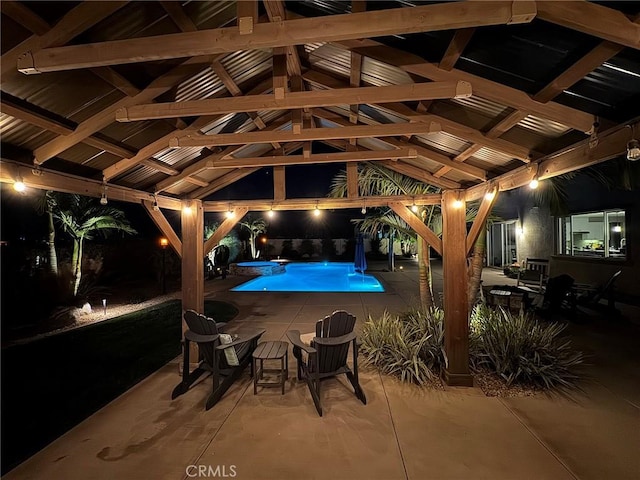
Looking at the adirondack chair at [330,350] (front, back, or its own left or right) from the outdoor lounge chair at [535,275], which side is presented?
right

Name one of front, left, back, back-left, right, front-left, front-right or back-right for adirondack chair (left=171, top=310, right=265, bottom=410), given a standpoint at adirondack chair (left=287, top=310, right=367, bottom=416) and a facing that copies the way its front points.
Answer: front-left

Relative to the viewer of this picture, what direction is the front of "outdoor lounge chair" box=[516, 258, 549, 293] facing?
facing the viewer and to the left of the viewer

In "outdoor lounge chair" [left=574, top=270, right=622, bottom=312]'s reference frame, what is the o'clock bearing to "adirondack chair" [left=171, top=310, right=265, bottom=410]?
The adirondack chair is roughly at 10 o'clock from the outdoor lounge chair.

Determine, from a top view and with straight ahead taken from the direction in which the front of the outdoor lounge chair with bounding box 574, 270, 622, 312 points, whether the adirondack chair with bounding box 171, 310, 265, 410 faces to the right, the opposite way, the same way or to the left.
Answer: to the right

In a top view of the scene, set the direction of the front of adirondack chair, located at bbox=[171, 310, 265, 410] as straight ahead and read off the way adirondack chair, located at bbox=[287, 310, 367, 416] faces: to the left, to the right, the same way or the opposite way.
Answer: to the left

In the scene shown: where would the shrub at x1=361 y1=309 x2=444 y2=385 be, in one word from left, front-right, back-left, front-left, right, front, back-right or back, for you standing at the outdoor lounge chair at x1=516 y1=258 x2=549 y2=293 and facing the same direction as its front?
front-left

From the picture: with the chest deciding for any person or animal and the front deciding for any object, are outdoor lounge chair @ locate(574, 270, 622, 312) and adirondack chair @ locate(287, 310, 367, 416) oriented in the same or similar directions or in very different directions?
same or similar directions

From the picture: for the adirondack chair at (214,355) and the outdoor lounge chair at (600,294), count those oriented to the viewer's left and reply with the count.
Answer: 1

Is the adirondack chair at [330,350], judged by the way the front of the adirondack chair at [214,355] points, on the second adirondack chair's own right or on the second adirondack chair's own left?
on the second adirondack chair's own right

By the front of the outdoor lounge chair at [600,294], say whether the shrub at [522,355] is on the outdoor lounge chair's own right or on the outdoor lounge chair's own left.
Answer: on the outdoor lounge chair's own left

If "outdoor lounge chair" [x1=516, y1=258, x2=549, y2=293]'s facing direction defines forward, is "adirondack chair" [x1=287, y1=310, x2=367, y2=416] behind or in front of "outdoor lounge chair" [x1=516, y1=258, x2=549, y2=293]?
in front

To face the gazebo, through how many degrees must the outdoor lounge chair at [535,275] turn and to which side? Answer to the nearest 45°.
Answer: approximately 45° to its left

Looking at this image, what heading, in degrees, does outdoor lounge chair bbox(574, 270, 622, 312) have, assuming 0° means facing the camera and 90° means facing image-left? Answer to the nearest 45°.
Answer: approximately 90°
